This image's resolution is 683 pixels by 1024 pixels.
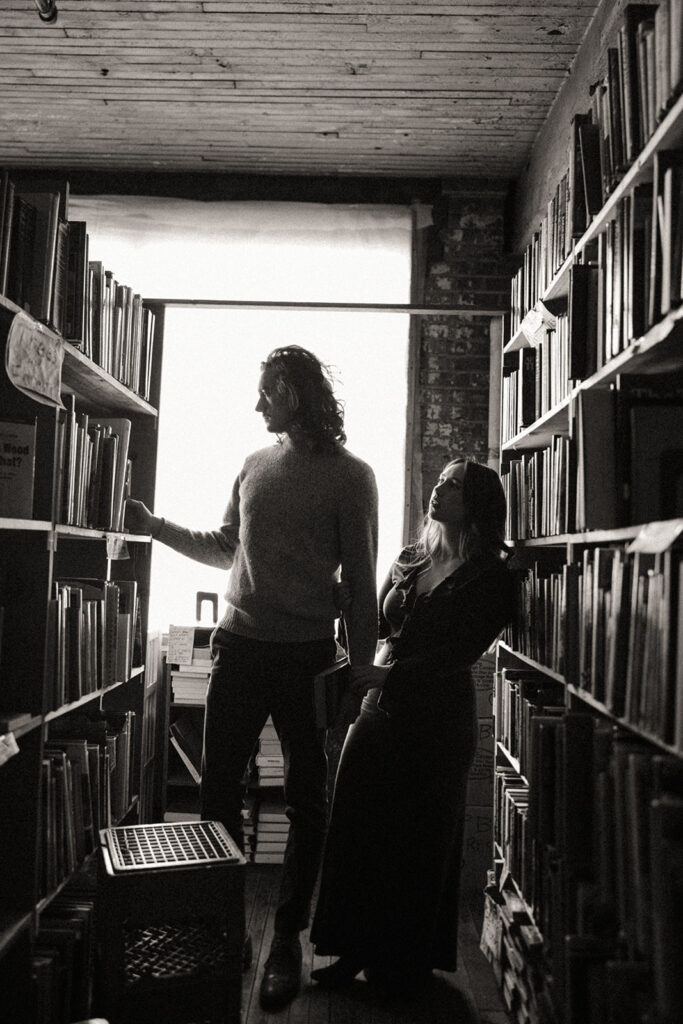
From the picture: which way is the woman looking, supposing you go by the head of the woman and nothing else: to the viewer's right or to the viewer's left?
to the viewer's left

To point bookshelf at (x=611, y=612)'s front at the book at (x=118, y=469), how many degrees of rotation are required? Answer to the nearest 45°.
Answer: approximately 45° to its right

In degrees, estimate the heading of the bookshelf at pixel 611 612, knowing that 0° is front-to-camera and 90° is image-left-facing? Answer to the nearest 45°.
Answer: approximately 90°

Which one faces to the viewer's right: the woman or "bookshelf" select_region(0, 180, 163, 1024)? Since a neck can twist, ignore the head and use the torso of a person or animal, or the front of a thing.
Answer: the bookshelf

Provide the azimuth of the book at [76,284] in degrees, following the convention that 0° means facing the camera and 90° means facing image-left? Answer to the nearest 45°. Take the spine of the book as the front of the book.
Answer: approximately 270°

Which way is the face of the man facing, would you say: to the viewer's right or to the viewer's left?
to the viewer's left

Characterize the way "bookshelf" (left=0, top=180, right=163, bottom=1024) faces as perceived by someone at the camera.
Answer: facing to the right of the viewer
